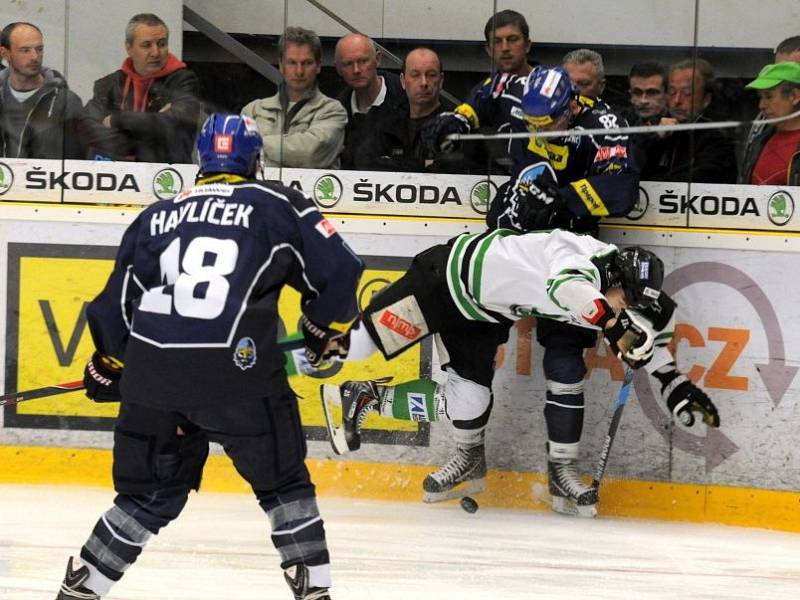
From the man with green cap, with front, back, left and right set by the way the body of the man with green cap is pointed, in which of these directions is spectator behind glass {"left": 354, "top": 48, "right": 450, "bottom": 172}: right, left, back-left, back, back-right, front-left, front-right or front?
front-right

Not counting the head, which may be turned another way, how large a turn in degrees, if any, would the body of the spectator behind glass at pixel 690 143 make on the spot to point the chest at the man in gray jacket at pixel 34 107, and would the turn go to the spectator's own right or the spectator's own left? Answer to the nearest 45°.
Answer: approximately 45° to the spectator's own right

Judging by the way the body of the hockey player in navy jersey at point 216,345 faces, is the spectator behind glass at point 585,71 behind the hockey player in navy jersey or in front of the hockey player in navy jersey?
in front

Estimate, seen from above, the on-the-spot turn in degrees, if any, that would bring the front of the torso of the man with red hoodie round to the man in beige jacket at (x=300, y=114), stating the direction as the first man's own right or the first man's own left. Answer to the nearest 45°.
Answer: approximately 90° to the first man's own left

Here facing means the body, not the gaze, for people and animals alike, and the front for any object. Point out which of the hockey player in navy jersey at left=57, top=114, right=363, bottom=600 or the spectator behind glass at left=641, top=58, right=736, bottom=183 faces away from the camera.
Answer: the hockey player in navy jersey

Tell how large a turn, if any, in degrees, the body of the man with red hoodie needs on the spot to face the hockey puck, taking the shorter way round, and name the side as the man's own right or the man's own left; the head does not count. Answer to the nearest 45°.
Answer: approximately 45° to the man's own left

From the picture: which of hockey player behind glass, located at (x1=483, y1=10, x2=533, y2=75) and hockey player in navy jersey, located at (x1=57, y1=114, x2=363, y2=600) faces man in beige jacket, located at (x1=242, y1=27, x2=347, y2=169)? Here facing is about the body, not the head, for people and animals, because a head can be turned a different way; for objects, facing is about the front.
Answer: the hockey player in navy jersey

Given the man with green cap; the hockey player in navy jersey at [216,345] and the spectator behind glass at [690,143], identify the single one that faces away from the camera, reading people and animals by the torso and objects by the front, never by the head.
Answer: the hockey player in navy jersey

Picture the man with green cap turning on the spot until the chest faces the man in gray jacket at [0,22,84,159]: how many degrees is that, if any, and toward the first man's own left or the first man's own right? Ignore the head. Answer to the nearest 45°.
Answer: approximately 45° to the first man's own right

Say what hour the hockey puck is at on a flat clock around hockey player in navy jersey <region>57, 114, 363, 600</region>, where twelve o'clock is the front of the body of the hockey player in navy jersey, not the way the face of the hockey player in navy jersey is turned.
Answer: The hockey puck is roughly at 1 o'clock from the hockey player in navy jersey.

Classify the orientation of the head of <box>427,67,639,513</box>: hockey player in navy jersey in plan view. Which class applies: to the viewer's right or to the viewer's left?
to the viewer's left

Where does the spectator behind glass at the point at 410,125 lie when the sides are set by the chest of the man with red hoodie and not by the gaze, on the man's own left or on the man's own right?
on the man's own left

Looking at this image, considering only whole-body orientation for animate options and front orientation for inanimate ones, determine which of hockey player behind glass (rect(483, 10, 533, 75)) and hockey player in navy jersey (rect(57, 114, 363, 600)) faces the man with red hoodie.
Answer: the hockey player in navy jersey

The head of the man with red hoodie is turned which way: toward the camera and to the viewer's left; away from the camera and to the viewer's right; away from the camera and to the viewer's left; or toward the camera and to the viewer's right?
toward the camera and to the viewer's right
